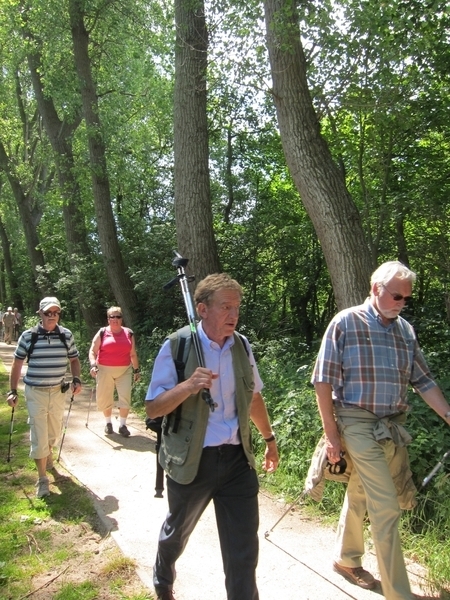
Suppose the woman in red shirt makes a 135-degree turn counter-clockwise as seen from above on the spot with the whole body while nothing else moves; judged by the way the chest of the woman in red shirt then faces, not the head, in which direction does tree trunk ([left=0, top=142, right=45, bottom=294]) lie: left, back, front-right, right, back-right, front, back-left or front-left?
front-left

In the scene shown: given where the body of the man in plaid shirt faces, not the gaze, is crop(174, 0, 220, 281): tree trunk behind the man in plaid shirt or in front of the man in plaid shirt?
behind

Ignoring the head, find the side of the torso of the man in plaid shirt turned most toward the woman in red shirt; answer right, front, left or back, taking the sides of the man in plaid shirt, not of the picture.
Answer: back

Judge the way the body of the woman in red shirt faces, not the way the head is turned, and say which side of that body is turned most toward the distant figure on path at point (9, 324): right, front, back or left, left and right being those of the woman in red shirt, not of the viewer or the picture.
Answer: back

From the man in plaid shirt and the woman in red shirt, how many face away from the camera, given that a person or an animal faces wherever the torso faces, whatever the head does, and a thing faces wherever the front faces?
0

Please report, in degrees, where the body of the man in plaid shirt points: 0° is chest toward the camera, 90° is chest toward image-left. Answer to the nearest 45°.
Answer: approximately 315°

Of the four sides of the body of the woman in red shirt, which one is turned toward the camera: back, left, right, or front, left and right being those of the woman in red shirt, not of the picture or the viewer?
front

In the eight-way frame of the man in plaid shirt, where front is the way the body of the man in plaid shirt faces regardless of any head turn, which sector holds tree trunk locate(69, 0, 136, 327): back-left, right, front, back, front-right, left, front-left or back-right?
back

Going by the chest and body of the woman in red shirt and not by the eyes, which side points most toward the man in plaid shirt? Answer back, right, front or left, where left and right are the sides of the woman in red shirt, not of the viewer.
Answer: front

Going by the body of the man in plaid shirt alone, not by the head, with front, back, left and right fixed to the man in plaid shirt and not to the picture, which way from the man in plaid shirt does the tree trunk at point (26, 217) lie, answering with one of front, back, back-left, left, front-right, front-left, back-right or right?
back

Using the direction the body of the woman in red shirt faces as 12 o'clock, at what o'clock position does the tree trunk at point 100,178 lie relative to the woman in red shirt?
The tree trunk is roughly at 6 o'clock from the woman in red shirt.

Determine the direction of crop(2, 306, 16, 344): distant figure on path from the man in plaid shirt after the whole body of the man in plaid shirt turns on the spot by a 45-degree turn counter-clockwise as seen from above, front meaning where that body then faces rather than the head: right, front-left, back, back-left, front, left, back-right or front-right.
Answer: back-left
